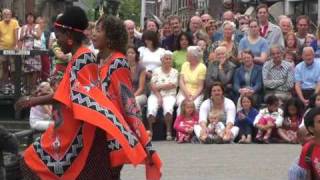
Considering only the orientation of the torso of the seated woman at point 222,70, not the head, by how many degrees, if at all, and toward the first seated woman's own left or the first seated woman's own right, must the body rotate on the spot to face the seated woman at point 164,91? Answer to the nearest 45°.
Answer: approximately 90° to the first seated woman's own right

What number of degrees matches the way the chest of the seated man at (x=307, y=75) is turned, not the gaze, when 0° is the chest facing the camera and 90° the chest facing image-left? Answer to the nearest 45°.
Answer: approximately 0°

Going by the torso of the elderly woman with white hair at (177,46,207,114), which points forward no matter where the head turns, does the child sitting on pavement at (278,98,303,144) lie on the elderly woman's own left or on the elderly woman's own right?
on the elderly woman's own left

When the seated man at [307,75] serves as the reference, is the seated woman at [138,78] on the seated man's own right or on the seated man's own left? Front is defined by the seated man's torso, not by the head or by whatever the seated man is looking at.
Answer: on the seated man's own right
